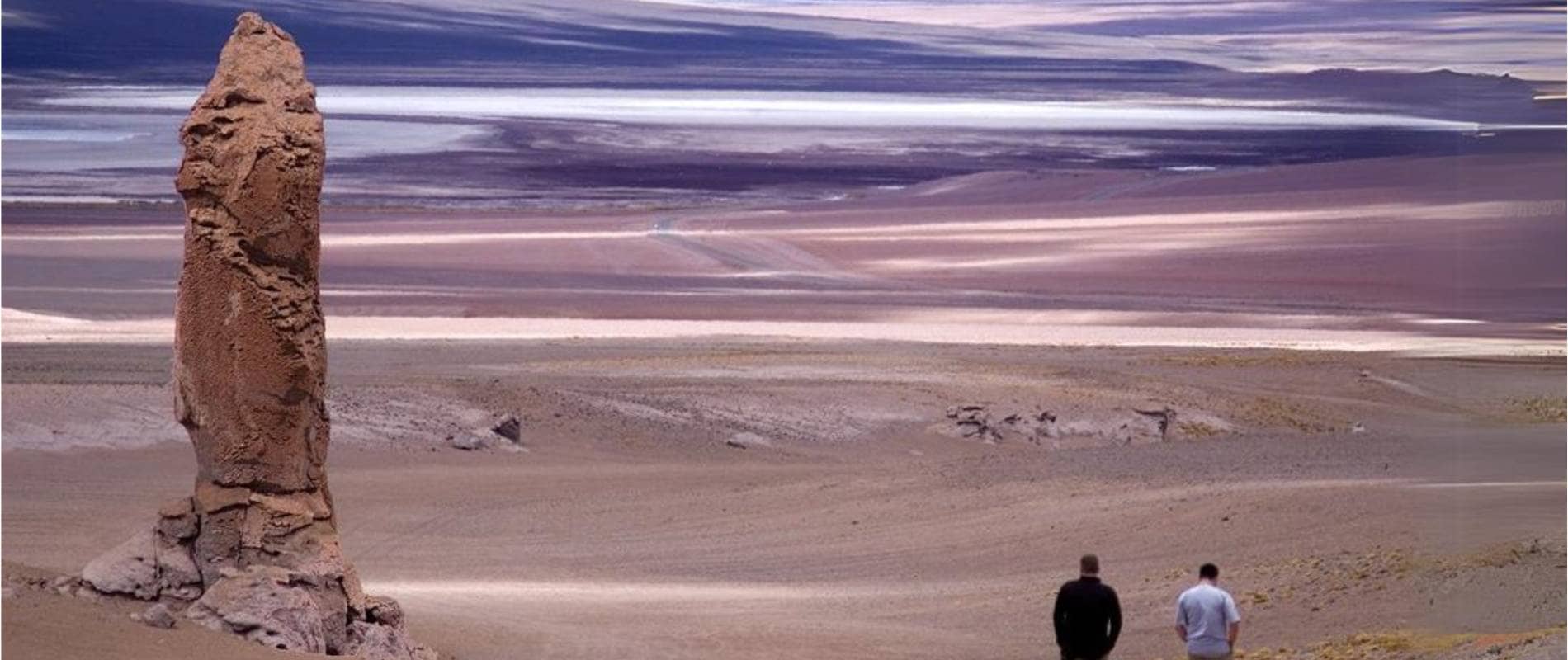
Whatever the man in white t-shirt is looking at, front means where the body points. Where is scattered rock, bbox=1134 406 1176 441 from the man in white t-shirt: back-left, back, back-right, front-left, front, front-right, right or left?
front

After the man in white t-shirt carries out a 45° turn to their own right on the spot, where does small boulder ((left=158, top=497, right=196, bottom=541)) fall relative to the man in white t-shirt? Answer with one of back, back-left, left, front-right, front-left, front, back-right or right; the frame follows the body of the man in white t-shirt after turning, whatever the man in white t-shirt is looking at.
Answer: back-left

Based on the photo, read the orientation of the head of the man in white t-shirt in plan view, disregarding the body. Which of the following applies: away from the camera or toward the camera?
away from the camera

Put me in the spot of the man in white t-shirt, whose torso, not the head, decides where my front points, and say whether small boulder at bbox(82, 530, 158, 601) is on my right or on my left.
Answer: on my left

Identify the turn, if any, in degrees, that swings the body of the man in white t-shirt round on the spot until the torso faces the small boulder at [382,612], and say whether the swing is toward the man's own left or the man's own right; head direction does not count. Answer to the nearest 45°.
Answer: approximately 90° to the man's own left

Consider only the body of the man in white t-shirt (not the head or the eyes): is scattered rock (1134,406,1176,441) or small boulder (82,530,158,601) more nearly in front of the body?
the scattered rock

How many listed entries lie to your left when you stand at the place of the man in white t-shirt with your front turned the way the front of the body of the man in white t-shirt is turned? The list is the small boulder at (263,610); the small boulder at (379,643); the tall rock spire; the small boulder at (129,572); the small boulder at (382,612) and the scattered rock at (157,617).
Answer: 6

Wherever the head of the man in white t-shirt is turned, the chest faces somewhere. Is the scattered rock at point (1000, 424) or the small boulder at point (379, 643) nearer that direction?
the scattered rock

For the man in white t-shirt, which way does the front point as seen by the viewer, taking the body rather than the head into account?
away from the camera

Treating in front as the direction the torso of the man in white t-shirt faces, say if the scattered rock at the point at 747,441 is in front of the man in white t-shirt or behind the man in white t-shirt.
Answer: in front
